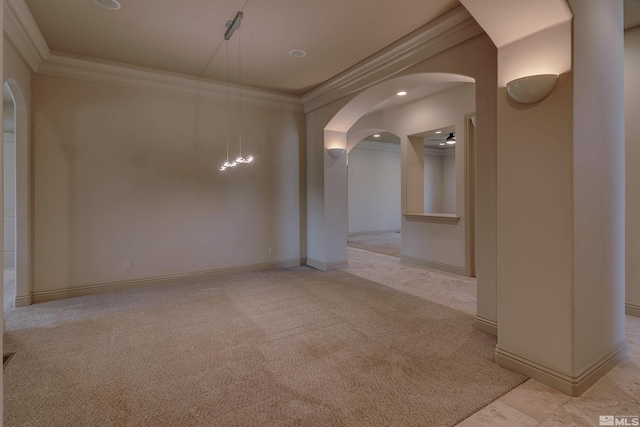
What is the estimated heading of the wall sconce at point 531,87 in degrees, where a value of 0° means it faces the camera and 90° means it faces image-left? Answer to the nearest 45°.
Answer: approximately 45°

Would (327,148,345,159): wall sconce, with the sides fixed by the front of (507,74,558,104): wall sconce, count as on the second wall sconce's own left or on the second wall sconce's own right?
on the second wall sconce's own right

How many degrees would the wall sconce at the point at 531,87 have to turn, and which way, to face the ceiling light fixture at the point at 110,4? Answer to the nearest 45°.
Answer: approximately 45° to its right

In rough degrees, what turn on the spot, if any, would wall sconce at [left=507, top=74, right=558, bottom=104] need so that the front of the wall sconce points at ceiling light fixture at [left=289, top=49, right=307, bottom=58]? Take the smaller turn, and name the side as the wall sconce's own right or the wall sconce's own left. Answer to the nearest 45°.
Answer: approximately 45° to the wall sconce's own right

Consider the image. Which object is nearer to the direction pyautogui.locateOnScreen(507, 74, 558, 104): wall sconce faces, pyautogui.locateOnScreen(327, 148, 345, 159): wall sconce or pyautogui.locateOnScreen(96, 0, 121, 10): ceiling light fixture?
the ceiling light fixture
